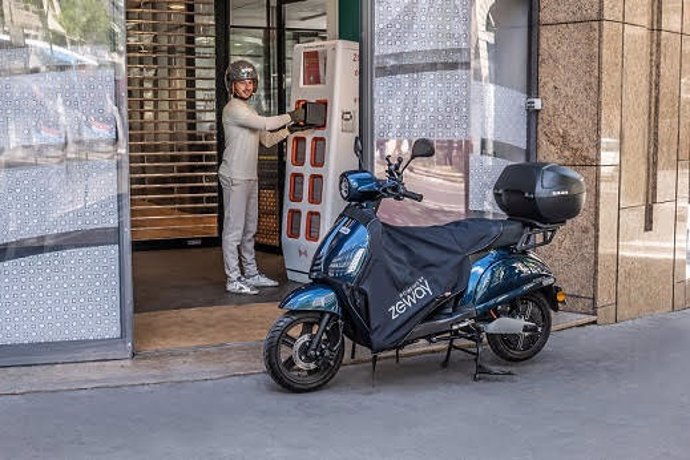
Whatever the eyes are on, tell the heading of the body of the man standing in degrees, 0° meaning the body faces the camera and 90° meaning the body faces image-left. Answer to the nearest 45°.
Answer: approximately 270°

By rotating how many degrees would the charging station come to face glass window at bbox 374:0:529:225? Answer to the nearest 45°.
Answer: approximately 90° to its left

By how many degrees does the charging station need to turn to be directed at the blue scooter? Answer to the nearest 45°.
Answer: approximately 45° to its left

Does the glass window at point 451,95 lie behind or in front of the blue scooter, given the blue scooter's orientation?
behind

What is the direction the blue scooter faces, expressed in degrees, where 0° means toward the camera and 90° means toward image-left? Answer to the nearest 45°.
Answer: approximately 45°

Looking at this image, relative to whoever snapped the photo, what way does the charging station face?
facing the viewer and to the left of the viewer

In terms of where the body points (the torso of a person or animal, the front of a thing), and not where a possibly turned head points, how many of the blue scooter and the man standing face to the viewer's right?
1

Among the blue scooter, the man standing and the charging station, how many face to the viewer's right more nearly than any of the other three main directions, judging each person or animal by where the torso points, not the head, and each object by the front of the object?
1

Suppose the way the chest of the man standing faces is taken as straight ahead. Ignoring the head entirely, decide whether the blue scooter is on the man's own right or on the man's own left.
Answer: on the man's own right

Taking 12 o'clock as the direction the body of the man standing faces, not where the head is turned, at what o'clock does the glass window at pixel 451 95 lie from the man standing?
The glass window is roughly at 1 o'clock from the man standing.

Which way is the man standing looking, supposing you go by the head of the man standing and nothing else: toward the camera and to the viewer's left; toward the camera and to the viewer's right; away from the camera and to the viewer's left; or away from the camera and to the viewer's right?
toward the camera and to the viewer's right

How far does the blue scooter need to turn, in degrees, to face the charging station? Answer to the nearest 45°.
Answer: approximately 135° to its right
